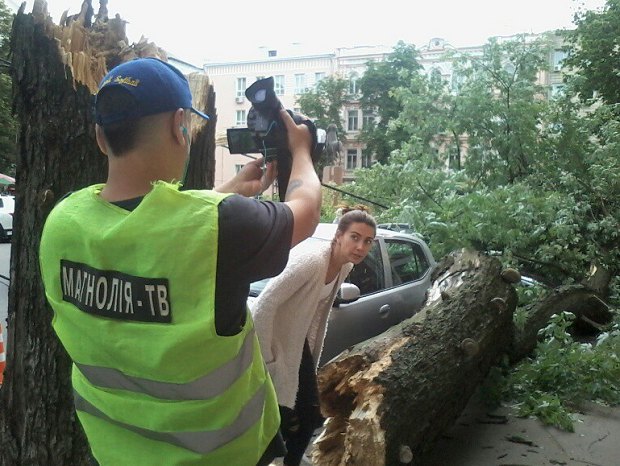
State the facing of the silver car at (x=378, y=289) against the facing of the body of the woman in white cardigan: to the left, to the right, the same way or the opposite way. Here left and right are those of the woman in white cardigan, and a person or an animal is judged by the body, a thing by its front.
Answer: to the right

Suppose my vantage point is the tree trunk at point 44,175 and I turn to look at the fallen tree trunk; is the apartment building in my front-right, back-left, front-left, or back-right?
front-left

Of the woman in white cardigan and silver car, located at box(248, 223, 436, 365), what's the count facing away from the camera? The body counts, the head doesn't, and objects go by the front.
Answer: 0

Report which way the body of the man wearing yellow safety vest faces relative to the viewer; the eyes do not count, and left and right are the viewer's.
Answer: facing away from the viewer and to the right of the viewer

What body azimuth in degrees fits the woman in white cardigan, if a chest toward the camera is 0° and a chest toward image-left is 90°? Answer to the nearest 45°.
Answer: approximately 315°

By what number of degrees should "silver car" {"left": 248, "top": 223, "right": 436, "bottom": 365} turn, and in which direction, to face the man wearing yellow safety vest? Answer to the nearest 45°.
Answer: approximately 45° to its left

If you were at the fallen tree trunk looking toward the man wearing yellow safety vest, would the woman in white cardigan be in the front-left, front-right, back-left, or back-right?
front-right

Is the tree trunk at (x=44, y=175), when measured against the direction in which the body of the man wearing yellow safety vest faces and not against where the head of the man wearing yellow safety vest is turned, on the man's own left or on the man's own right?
on the man's own left

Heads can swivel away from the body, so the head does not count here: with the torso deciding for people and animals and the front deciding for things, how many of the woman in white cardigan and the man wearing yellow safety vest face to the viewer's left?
0

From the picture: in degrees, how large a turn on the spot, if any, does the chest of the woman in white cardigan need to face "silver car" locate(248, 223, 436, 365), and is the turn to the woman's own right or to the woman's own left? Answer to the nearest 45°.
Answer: approximately 135° to the woman's own left

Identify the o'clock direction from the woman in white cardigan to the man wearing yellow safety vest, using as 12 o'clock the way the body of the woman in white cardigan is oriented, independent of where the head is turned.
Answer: The man wearing yellow safety vest is roughly at 2 o'clock from the woman in white cardigan.

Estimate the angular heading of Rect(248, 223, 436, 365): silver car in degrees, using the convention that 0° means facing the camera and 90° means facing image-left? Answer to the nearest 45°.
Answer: approximately 45°

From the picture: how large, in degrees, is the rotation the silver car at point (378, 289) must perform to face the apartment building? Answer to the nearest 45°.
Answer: approximately 135° to its right

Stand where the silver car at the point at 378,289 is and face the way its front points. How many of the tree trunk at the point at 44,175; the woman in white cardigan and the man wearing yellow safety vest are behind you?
0

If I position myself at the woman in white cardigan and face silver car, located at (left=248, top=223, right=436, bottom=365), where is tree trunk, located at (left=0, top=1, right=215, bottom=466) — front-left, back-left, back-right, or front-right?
back-left

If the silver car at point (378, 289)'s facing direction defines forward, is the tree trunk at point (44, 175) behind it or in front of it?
in front

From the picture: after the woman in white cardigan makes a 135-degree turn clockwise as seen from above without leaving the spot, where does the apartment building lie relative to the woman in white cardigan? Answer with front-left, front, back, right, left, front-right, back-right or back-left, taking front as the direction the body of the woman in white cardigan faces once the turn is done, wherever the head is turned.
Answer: right

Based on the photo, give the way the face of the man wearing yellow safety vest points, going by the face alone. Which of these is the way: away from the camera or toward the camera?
away from the camera
